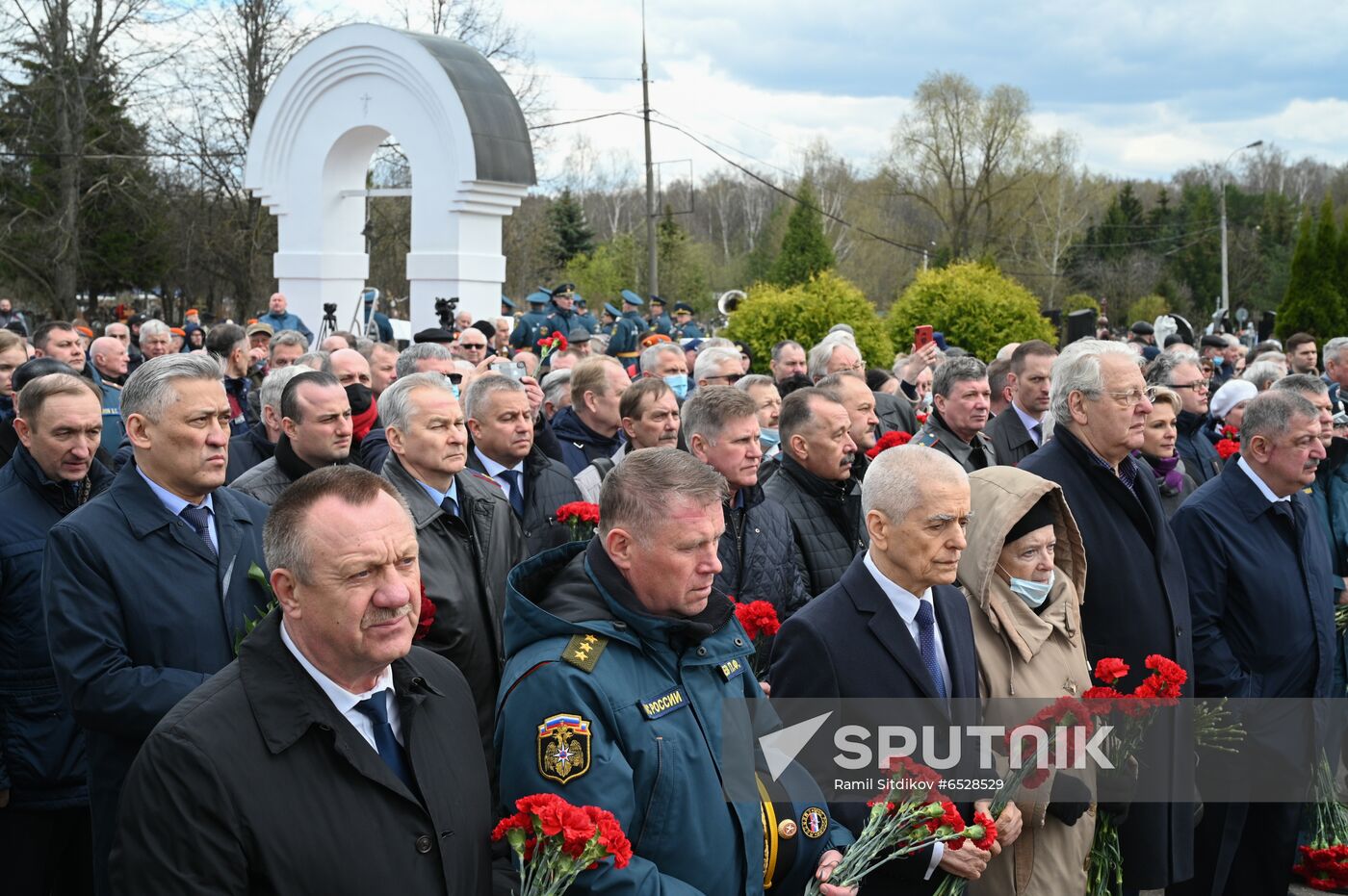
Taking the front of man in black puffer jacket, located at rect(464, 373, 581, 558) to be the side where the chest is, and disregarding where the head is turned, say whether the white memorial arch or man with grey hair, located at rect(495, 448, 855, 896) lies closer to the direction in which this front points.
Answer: the man with grey hair

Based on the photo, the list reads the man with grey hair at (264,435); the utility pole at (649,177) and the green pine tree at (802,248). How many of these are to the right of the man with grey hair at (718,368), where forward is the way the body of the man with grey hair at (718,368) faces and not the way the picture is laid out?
1

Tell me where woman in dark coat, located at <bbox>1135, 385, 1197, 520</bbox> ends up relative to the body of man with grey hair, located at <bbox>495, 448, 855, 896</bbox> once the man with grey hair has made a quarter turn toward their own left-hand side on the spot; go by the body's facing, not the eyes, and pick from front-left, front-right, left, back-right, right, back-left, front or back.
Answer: front

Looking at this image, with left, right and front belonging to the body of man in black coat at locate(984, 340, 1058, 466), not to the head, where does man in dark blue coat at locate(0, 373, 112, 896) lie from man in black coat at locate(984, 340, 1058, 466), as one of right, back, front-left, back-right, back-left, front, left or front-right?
right

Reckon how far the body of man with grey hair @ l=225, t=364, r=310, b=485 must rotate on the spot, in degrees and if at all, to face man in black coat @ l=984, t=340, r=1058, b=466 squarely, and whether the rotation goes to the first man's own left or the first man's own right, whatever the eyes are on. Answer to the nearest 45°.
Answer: approximately 45° to the first man's own left

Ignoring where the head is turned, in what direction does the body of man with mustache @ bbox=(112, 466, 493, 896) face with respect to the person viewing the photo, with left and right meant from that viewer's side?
facing the viewer and to the right of the viewer

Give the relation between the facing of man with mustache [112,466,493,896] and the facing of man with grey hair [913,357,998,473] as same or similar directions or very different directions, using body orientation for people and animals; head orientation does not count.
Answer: same or similar directions

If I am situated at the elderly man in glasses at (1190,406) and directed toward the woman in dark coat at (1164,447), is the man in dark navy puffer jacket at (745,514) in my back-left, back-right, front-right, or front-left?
front-right

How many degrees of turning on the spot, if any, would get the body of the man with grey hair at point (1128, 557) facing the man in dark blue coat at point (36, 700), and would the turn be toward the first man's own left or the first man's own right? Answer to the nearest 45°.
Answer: approximately 90° to the first man's own right

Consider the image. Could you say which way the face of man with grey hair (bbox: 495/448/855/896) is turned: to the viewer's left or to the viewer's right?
to the viewer's right

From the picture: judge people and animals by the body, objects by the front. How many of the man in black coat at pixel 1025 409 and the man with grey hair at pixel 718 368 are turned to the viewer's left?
0

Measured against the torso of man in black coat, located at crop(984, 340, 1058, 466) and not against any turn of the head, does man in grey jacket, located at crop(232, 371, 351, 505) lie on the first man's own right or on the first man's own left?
on the first man's own right

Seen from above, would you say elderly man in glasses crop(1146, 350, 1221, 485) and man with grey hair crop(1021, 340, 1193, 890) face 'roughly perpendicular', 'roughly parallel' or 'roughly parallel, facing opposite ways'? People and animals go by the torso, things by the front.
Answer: roughly parallel

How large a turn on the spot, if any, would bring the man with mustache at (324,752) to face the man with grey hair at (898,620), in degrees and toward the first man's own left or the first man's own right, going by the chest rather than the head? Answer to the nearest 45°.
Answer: approximately 90° to the first man's own left

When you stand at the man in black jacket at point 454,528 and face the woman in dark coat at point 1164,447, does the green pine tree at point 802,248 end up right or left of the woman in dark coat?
left
